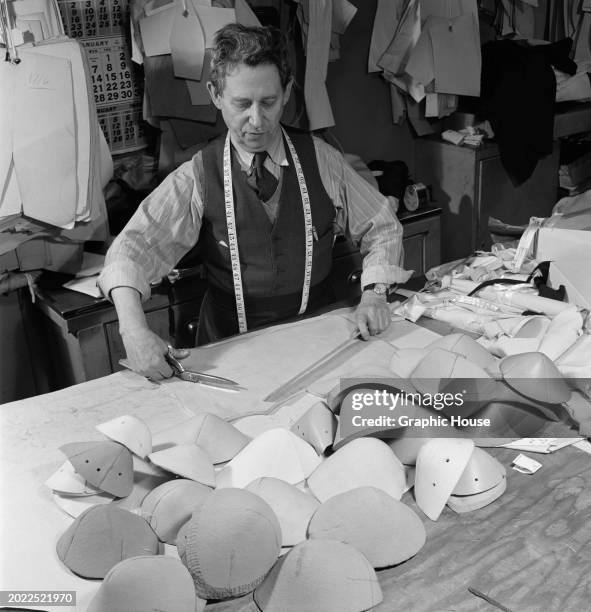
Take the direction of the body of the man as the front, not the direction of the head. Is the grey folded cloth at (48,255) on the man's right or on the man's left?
on the man's right

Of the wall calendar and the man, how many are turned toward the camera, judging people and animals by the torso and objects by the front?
2

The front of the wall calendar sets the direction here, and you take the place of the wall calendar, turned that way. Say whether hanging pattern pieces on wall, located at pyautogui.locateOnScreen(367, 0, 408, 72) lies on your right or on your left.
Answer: on your left

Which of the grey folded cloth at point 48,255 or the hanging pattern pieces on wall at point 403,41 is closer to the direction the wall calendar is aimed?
the grey folded cloth

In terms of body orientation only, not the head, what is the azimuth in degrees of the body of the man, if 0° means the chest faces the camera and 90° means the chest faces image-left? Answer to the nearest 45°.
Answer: approximately 0°

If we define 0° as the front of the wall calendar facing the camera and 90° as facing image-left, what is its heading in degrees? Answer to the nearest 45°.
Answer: approximately 0°

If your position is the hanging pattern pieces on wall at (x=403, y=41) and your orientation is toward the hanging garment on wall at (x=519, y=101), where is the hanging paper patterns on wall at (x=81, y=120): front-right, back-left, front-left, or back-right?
back-right

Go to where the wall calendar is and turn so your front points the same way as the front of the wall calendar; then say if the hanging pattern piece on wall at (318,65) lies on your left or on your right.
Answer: on your left

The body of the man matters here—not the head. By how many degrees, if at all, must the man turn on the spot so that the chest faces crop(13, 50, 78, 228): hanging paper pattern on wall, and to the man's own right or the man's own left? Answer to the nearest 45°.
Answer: approximately 135° to the man's own right

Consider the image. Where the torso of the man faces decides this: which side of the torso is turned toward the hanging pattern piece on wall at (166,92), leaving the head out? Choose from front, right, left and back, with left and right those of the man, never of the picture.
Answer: back

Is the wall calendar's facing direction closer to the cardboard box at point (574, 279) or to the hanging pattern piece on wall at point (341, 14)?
the cardboard box

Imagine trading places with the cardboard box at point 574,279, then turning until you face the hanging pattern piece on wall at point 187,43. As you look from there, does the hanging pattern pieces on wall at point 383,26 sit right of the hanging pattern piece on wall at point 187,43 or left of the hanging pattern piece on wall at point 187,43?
right

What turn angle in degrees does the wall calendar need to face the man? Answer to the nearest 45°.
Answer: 0° — it already faces them
